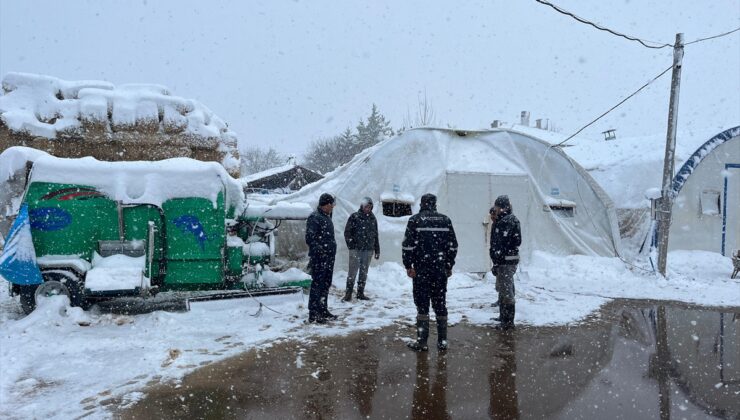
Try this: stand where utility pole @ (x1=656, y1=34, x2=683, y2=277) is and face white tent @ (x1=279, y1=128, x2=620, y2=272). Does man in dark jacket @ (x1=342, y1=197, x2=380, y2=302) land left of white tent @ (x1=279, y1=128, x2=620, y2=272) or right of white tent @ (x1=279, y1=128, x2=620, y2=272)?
left

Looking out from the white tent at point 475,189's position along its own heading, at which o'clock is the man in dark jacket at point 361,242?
The man in dark jacket is roughly at 1 o'clock from the white tent.

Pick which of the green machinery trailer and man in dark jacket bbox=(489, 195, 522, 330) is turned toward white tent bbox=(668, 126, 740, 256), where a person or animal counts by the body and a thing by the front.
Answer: the green machinery trailer

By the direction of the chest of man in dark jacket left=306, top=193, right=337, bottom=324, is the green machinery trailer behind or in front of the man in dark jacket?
behind

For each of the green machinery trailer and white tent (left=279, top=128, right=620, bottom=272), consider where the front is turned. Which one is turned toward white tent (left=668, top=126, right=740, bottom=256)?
the green machinery trailer

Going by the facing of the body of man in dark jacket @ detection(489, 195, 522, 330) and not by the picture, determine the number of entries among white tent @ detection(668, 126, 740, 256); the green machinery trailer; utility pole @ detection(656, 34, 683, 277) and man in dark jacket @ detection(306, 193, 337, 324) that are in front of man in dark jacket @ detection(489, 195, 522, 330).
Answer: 2

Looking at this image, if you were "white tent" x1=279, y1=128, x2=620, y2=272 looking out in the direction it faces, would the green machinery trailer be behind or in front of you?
in front

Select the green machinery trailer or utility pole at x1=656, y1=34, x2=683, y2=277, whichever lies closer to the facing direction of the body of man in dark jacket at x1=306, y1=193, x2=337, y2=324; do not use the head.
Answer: the utility pole

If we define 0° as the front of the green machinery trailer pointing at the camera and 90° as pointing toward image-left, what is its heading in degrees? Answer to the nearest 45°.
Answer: approximately 270°

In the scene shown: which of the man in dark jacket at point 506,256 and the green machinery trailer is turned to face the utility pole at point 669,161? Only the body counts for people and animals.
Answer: the green machinery trailer

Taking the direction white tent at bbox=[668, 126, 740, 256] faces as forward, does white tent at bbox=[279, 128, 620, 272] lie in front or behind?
in front

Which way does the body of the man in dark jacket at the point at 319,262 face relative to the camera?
to the viewer's right

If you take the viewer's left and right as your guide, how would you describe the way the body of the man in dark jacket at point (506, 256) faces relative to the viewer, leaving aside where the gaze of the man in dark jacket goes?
facing to the left of the viewer
